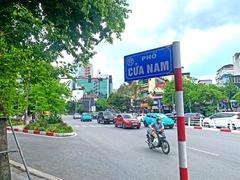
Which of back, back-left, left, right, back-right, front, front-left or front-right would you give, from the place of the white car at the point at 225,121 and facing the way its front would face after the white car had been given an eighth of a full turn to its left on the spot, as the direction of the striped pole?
front-left

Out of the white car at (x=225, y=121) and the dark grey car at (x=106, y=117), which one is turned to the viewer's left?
the white car

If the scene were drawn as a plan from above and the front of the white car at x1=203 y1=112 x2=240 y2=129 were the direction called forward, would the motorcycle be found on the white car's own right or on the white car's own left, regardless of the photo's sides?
on the white car's own left

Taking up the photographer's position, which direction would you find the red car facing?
facing the viewer and to the right of the viewer

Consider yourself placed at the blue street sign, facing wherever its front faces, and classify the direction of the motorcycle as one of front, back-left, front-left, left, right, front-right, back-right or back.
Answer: back-right

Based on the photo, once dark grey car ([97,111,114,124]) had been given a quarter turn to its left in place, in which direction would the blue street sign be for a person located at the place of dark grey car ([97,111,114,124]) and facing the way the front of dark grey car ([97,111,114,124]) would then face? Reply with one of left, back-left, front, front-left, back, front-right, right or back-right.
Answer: back-right

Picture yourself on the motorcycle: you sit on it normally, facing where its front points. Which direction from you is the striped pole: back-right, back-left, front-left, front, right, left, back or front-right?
front-right

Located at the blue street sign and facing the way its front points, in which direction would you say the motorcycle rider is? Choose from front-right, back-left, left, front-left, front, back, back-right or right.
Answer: back-right

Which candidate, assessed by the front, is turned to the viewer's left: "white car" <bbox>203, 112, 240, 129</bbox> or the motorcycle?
the white car

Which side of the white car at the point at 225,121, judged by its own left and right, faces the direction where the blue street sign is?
left

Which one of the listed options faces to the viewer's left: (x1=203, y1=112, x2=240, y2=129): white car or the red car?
the white car

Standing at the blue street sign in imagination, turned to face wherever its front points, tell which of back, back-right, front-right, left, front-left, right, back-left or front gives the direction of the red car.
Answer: back-right

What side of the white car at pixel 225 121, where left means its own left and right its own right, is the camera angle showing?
left

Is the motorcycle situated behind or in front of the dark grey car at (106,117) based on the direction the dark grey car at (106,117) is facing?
in front

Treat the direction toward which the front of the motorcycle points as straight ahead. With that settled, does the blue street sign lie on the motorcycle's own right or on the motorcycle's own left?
on the motorcycle's own right

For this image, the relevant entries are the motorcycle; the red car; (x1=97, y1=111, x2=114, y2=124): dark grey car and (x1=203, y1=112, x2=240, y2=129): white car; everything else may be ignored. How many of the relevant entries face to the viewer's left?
1
